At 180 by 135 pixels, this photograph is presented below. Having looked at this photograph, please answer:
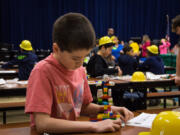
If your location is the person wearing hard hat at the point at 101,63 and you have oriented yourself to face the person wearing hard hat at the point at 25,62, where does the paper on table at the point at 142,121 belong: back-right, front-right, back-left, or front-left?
back-left

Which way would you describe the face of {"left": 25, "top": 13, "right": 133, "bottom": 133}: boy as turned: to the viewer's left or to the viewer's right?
to the viewer's right

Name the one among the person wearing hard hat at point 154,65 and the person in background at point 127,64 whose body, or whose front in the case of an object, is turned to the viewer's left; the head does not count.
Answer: the person wearing hard hat
